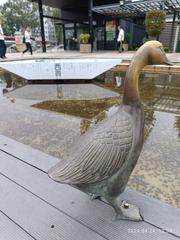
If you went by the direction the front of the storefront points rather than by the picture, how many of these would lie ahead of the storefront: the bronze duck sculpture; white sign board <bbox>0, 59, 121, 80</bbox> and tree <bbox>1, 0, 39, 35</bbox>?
2

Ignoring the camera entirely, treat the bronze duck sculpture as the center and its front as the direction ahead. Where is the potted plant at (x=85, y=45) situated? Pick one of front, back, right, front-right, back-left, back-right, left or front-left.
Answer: left

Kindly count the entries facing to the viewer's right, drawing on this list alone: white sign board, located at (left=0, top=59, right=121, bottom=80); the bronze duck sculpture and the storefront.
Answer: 1

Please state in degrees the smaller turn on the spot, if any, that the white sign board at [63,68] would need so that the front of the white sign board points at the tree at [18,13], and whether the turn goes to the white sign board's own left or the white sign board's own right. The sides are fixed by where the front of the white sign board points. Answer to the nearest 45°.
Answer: approximately 180°

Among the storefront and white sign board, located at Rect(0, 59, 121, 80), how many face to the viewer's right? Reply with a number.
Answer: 0

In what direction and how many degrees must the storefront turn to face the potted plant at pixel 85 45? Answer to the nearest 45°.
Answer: approximately 45° to its right

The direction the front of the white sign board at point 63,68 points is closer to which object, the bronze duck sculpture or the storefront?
the bronze duck sculpture

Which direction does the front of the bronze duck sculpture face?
to the viewer's right

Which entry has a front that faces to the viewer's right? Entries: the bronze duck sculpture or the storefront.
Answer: the bronze duck sculpture

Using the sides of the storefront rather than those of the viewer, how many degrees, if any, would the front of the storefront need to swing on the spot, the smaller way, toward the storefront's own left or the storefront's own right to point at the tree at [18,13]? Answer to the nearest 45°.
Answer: approximately 135° to the storefront's own right

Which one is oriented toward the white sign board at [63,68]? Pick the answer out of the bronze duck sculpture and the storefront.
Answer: the storefront

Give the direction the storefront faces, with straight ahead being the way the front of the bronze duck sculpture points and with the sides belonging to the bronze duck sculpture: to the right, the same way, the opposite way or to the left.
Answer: to the right

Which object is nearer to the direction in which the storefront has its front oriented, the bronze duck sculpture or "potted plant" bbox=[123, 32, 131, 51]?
the bronze duck sculpture

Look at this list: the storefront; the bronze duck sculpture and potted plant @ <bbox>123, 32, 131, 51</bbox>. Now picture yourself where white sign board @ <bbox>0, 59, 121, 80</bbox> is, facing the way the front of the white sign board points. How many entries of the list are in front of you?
1
